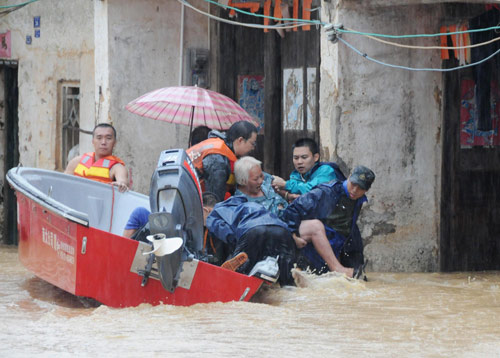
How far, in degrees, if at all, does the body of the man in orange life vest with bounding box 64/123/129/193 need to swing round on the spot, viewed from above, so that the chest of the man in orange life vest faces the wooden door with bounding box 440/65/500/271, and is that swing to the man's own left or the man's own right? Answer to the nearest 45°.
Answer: approximately 90° to the man's own left

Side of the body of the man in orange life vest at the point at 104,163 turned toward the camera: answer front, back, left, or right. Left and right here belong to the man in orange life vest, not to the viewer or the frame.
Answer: front

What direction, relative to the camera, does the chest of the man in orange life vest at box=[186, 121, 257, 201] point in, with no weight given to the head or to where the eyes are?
to the viewer's right

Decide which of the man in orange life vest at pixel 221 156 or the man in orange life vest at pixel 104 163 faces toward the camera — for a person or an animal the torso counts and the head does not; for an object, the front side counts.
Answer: the man in orange life vest at pixel 104 163

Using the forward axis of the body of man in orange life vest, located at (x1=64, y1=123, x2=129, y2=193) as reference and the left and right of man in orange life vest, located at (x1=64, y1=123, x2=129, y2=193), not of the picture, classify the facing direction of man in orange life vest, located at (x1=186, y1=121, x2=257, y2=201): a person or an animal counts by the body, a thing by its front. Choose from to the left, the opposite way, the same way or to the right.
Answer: to the left

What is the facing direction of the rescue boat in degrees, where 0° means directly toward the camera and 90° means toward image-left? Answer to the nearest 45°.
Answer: approximately 135°

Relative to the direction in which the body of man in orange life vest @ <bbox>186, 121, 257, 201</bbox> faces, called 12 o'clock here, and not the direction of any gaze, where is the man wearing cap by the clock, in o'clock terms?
The man wearing cap is roughly at 12 o'clock from the man in orange life vest.

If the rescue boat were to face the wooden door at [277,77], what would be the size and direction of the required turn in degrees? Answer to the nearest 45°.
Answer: approximately 45° to its right

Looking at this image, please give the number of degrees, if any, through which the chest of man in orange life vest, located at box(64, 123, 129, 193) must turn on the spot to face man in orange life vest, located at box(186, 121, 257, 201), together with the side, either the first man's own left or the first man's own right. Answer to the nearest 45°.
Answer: approximately 45° to the first man's own left

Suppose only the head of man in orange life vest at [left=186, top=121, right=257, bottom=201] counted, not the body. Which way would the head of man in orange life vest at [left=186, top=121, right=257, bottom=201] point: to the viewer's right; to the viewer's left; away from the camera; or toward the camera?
to the viewer's right

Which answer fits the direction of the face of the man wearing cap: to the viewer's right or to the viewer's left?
to the viewer's left
